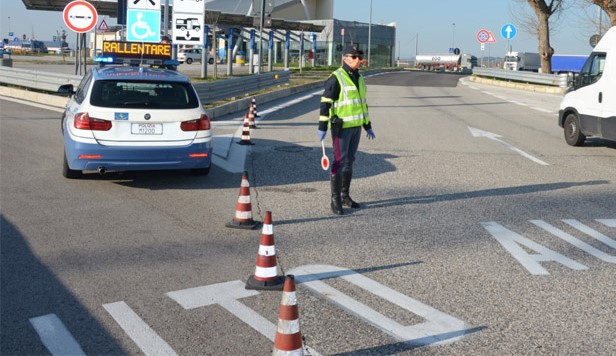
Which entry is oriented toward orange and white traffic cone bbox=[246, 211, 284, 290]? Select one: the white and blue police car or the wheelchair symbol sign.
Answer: the wheelchair symbol sign

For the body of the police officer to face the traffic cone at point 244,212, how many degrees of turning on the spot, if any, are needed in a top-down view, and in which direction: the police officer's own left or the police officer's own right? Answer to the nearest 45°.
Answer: approximately 90° to the police officer's own right

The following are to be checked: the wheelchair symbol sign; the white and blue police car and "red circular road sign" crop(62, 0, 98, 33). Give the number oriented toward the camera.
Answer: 2

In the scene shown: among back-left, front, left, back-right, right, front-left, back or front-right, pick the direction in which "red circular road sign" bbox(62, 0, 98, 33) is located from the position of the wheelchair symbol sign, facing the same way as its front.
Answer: back-right

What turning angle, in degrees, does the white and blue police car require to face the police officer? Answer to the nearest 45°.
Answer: approximately 135° to its right

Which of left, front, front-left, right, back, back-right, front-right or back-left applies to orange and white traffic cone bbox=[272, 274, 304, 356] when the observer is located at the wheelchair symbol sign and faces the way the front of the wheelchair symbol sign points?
front

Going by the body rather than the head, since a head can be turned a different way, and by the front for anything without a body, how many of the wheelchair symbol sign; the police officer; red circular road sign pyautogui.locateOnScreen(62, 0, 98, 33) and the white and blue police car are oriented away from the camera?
1

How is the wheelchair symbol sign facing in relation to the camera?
toward the camera

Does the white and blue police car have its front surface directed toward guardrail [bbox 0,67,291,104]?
yes

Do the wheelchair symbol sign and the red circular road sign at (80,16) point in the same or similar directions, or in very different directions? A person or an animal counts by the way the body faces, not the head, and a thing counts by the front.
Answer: same or similar directions

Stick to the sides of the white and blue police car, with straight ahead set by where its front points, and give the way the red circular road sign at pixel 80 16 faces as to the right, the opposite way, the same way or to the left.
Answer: the opposite way

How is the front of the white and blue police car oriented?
away from the camera

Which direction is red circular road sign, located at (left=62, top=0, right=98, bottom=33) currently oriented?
toward the camera

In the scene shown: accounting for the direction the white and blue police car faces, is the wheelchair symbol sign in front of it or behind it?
in front

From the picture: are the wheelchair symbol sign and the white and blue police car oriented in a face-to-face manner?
yes

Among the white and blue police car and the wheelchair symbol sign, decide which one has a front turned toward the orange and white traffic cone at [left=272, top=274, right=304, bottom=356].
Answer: the wheelchair symbol sign

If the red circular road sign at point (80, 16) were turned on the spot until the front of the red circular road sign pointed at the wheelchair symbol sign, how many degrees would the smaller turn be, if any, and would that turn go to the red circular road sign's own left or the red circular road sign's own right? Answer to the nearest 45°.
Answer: approximately 45° to the red circular road sign's own left

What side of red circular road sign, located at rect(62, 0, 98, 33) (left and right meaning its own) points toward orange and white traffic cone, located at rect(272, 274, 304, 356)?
front

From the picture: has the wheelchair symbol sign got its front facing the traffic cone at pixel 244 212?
yes

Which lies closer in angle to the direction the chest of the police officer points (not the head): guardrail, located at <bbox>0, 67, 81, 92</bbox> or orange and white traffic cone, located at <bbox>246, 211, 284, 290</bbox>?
the orange and white traffic cone

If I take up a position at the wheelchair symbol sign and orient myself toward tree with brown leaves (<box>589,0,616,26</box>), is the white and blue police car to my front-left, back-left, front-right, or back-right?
back-right

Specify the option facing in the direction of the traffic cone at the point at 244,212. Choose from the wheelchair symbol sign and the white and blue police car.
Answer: the wheelchair symbol sign

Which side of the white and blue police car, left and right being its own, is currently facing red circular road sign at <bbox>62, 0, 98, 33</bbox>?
front
